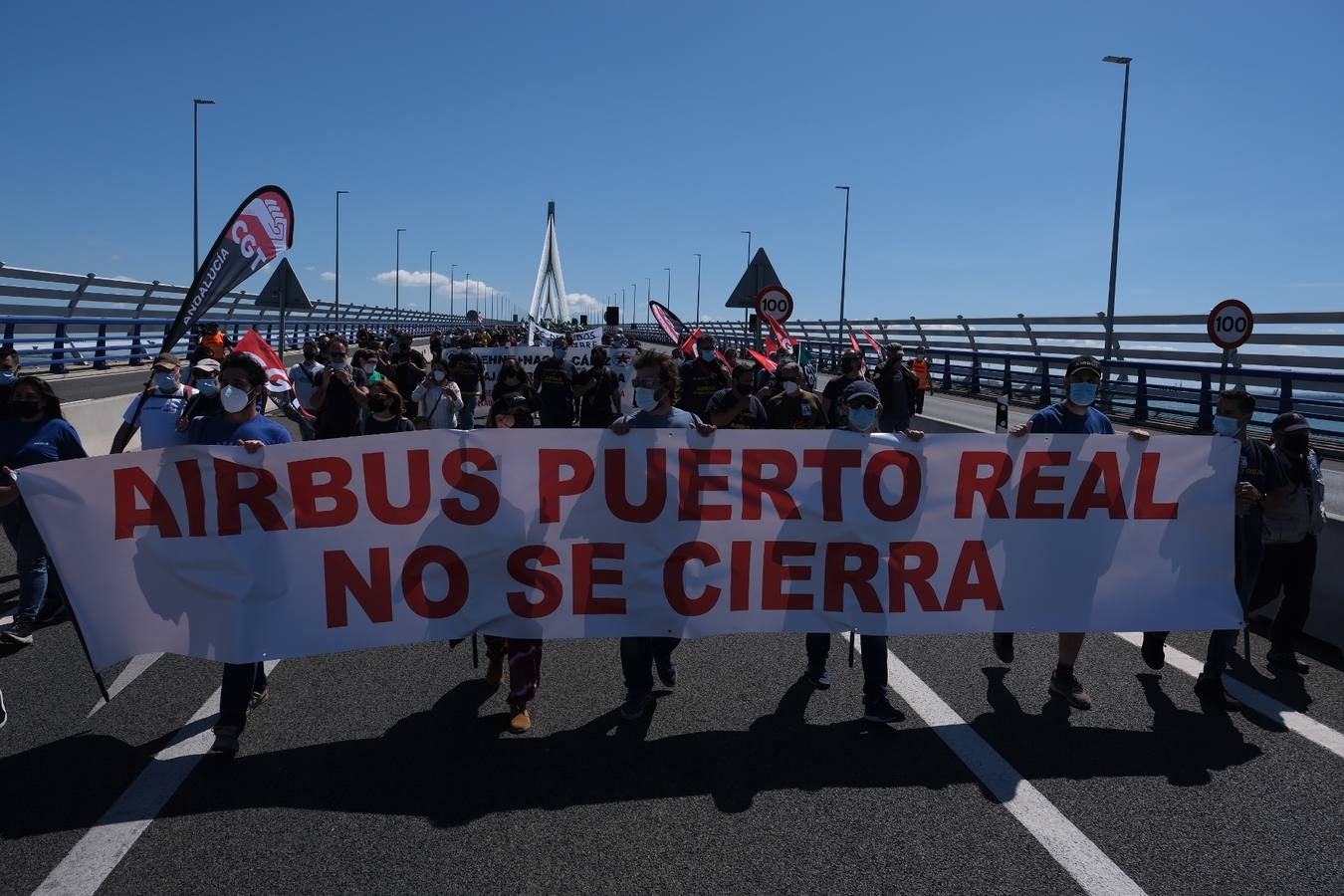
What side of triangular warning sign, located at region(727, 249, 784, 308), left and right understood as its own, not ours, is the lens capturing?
back

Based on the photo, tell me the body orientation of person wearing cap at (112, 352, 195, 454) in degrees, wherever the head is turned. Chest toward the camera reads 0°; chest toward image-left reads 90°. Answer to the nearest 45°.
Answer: approximately 0°

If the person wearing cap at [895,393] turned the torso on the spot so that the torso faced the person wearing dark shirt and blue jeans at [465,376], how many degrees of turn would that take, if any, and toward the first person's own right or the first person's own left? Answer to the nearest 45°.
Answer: approximately 90° to the first person's own right

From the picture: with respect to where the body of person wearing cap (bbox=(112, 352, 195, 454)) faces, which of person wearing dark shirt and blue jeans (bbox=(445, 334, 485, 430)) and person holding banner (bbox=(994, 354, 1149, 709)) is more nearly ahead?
the person holding banner

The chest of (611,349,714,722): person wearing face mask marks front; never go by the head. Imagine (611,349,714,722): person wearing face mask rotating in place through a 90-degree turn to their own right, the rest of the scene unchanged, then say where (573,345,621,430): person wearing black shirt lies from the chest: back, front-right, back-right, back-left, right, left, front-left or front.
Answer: right

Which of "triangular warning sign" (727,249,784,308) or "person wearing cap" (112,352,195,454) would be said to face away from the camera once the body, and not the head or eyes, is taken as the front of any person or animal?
the triangular warning sign

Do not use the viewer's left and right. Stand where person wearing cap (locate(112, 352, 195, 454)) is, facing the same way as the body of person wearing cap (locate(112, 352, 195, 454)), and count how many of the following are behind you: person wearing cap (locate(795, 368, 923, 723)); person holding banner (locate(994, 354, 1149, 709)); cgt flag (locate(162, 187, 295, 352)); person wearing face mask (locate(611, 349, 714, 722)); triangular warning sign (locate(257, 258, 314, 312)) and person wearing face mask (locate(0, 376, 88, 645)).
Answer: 2

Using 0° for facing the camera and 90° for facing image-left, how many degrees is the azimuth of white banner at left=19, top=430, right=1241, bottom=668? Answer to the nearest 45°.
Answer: approximately 0°
